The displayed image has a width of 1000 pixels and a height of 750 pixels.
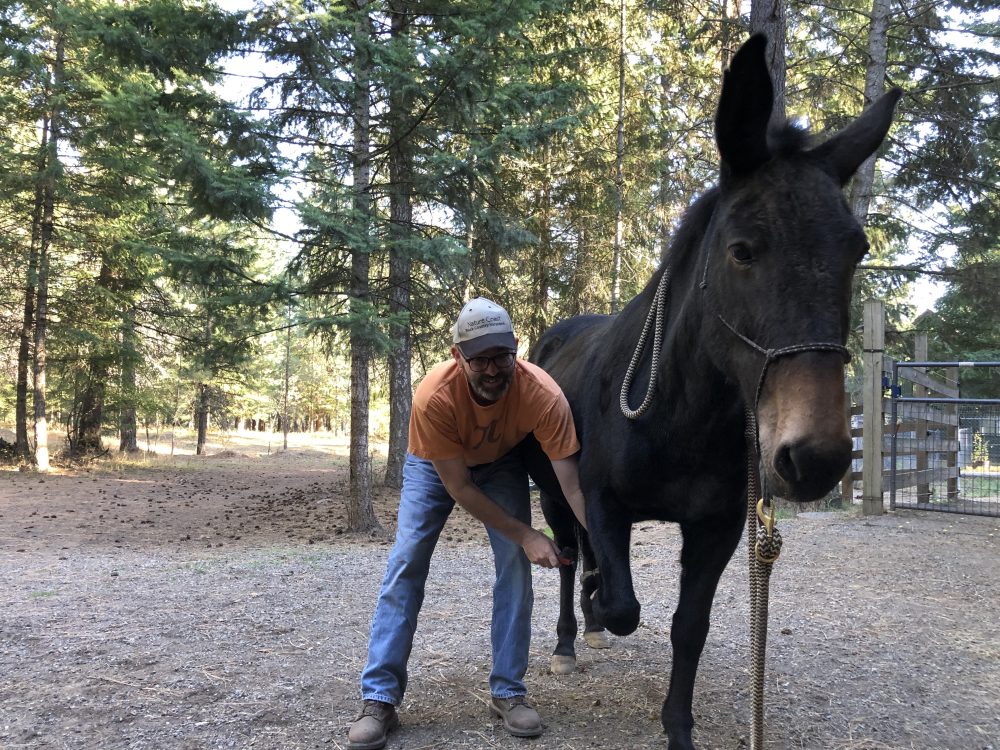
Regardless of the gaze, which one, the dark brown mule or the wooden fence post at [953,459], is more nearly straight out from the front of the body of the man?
the dark brown mule

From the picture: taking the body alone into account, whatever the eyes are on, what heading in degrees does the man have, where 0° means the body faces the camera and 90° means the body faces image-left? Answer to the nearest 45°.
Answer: approximately 0°

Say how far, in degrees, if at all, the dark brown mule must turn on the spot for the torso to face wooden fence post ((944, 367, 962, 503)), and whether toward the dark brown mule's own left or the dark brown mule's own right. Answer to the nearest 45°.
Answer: approximately 135° to the dark brown mule's own left

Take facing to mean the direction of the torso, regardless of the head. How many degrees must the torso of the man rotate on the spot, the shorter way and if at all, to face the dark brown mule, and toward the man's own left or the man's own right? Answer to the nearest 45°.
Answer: approximately 45° to the man's own left

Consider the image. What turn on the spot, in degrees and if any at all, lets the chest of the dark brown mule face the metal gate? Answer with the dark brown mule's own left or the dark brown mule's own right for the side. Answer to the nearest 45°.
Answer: approximately 135° to the dark brown mule's own left

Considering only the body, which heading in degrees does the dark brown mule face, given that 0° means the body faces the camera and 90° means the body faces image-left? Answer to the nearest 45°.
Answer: approximately 315°
